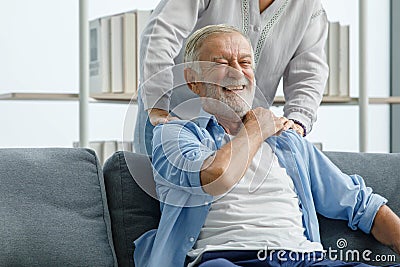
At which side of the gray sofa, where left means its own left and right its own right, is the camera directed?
front

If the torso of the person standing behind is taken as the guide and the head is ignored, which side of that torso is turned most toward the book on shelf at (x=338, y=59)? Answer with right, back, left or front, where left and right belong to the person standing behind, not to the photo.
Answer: back

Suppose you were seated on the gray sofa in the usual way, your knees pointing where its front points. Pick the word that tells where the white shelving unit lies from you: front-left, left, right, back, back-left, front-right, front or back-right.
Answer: back

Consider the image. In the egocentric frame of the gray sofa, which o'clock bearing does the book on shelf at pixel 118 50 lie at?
The book on shelf is roughly at 6 o'clock from the gray sofa.

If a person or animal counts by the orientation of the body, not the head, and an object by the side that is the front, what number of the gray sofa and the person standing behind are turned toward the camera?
2

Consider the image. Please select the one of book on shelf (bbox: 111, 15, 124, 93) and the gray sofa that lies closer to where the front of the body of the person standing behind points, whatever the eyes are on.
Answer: the gray sofa

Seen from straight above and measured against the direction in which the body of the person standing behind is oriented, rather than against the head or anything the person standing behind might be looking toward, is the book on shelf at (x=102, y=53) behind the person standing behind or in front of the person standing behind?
behind

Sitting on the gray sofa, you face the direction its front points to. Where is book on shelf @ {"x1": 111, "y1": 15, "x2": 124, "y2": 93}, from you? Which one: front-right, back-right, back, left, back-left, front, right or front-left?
back

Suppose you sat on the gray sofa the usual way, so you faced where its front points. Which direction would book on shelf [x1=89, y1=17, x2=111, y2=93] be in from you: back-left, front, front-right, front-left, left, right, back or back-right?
back

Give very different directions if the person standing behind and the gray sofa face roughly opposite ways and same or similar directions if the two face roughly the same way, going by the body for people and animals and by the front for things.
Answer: same or similar directions

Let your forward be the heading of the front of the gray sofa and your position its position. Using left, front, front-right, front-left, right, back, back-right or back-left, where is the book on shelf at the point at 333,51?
back-left

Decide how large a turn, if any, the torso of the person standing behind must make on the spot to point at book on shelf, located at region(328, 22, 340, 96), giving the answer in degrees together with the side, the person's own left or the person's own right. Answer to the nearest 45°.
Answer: approximately 180°

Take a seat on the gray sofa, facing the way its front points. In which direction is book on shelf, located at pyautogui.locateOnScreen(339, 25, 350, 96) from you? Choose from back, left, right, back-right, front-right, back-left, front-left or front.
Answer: back-left

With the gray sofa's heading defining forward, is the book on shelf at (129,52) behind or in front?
behind

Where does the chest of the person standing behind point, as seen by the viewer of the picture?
toward the camera
